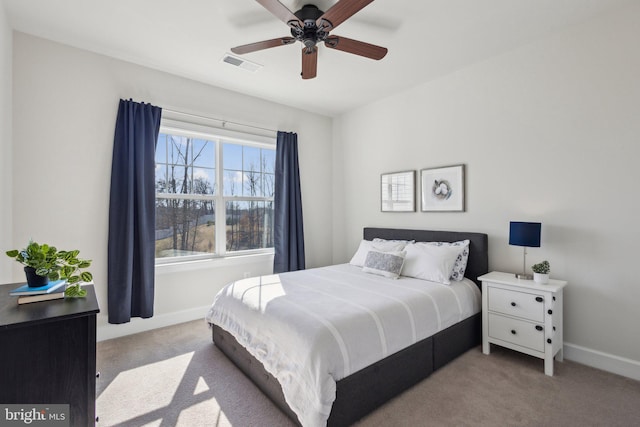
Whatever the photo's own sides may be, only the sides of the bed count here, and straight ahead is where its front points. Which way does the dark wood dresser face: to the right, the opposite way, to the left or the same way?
the opposite way

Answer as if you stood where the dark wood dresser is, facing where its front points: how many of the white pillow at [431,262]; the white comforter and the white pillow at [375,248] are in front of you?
3

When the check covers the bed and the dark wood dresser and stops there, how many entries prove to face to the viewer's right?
1

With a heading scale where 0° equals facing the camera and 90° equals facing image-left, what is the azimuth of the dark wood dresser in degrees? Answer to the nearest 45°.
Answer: approximately 270°

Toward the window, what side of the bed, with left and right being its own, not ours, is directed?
right

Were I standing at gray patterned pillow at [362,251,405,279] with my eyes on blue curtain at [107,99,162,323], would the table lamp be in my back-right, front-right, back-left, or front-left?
back-left

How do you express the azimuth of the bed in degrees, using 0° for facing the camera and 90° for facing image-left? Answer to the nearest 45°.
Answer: approximately 45°

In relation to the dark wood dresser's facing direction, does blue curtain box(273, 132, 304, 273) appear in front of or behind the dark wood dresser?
in front

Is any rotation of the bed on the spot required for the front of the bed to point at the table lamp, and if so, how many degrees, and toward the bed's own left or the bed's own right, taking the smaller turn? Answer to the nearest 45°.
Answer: approximately 135° to the bed's own left

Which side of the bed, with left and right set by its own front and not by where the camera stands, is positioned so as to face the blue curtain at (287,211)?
right
